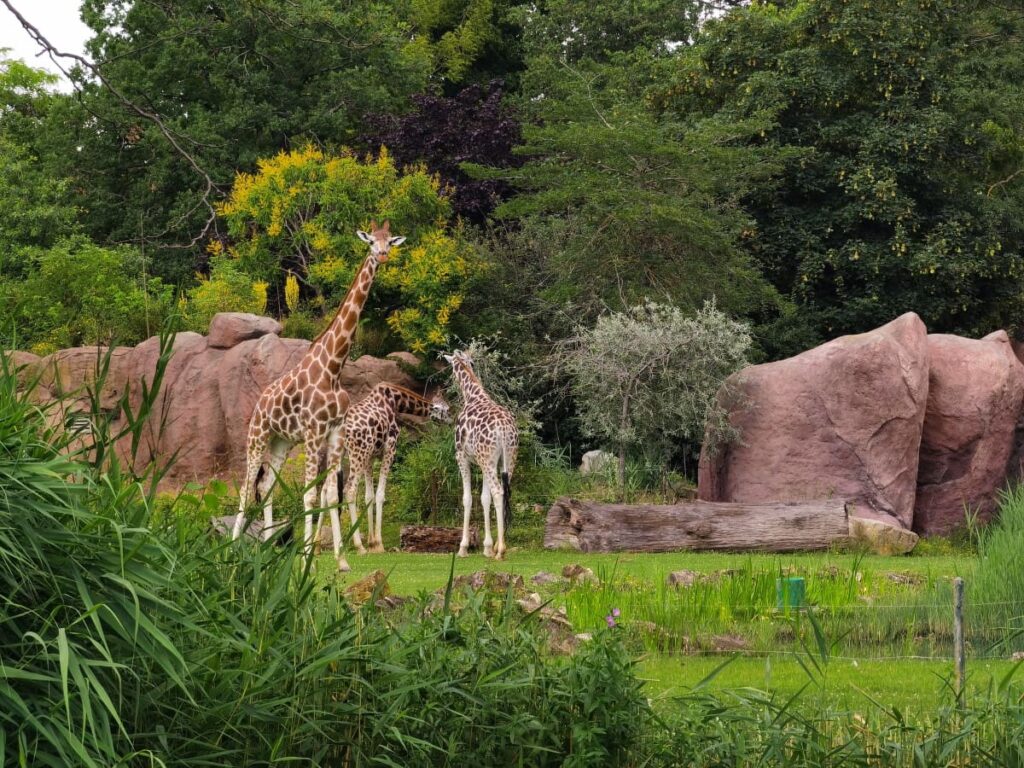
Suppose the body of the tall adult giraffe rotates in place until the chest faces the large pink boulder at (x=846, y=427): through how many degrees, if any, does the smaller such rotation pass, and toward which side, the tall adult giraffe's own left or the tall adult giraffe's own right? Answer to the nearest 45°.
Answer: approximately 45° to the tall adult giraffe's own left

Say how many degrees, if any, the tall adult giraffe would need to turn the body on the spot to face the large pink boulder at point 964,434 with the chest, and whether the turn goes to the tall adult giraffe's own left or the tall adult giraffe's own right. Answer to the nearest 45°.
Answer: approximately 45° to the tall adult giraffe's own left

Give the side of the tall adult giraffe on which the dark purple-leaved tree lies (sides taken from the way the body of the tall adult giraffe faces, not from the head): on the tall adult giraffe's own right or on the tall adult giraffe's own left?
on the tall adult giraffe's own left

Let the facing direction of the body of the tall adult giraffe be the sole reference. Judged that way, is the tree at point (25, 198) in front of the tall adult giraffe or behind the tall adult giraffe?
behind

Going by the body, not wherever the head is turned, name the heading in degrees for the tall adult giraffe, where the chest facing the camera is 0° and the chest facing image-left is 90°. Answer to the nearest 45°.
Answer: approximately 315°
